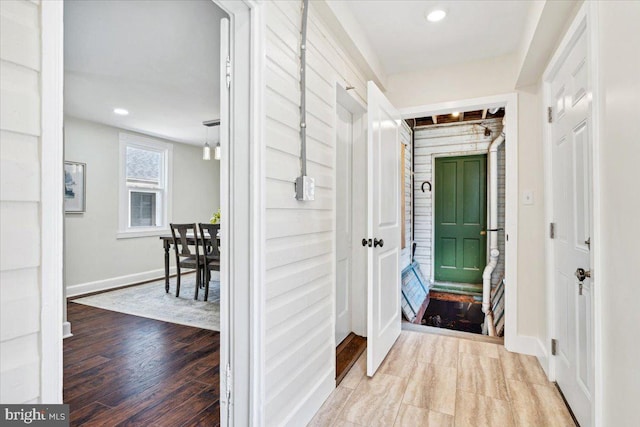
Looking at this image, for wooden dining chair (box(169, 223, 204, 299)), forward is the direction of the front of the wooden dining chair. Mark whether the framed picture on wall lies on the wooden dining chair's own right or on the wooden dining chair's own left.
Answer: on the wooden dining chair's own left

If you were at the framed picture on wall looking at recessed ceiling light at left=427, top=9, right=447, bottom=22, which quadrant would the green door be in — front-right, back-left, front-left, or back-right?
front-left

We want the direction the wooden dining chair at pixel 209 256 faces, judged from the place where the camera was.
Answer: facing away from the viewer and to the right of the viewer

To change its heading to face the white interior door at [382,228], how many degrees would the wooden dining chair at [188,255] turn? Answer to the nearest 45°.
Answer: approximately 90° to its right

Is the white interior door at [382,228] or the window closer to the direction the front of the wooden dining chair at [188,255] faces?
the window

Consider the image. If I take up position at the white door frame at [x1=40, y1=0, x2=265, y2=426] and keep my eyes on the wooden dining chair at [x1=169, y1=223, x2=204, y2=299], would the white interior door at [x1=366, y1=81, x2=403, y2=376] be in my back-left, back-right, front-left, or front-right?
front-right

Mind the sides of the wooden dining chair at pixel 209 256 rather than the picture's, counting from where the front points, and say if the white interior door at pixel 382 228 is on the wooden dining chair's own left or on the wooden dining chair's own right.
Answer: on the wooden dining chair's own right

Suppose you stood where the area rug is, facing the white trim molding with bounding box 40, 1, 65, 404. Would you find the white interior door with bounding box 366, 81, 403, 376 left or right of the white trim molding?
left

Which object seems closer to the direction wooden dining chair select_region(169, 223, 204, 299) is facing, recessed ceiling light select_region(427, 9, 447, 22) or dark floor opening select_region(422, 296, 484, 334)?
the dark floor opening

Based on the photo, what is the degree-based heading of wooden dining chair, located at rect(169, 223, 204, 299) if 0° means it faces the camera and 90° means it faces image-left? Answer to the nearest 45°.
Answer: approximately 225°
